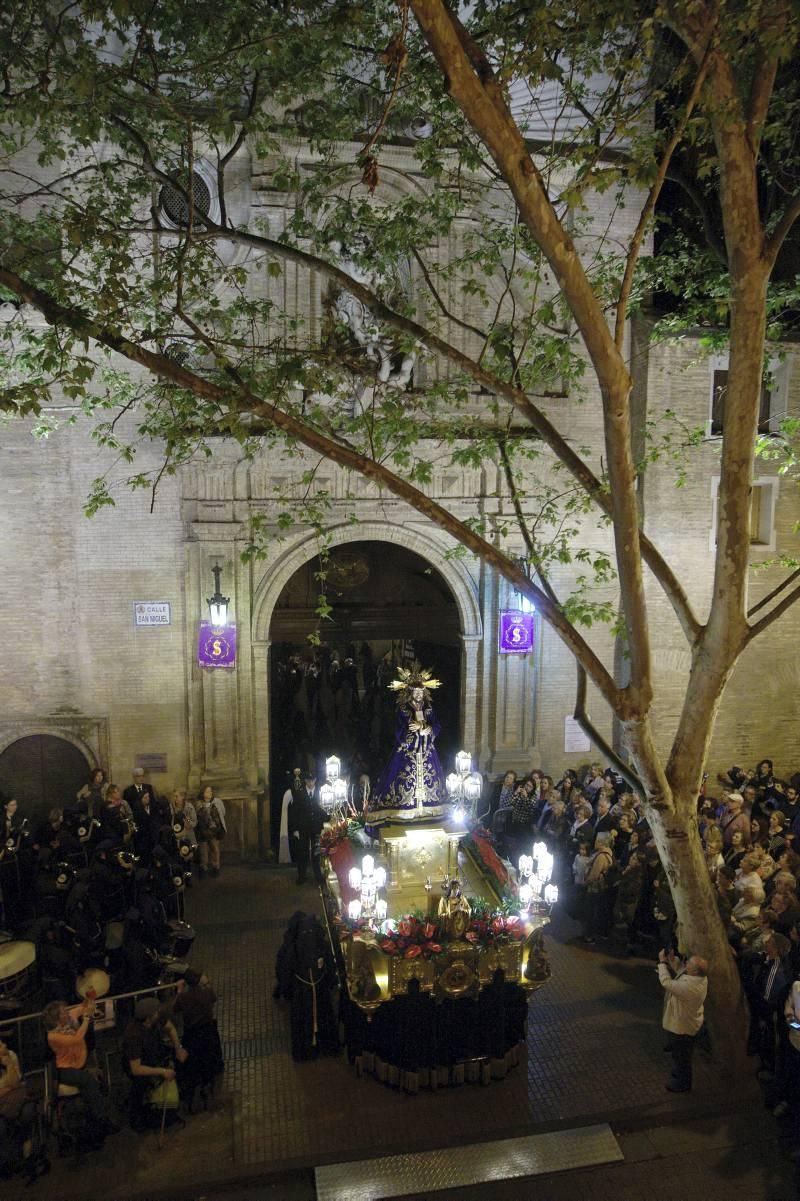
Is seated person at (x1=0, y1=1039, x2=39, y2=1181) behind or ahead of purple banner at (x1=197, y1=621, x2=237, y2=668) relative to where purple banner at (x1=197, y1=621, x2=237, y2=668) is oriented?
ahead

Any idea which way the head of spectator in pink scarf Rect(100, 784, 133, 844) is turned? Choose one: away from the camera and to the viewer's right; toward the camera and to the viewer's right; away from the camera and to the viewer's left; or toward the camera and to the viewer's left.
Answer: toward the camera and to the viewer's right

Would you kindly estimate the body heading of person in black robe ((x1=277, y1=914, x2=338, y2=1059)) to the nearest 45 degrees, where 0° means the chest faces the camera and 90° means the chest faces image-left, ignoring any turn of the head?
approximately 0°

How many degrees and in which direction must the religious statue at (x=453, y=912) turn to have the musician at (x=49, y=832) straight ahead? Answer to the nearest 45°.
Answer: approximately 135° to its right

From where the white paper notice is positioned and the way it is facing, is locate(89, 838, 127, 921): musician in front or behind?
in front

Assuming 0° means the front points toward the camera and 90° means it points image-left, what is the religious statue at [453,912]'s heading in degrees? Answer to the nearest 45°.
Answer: approximately 0°
